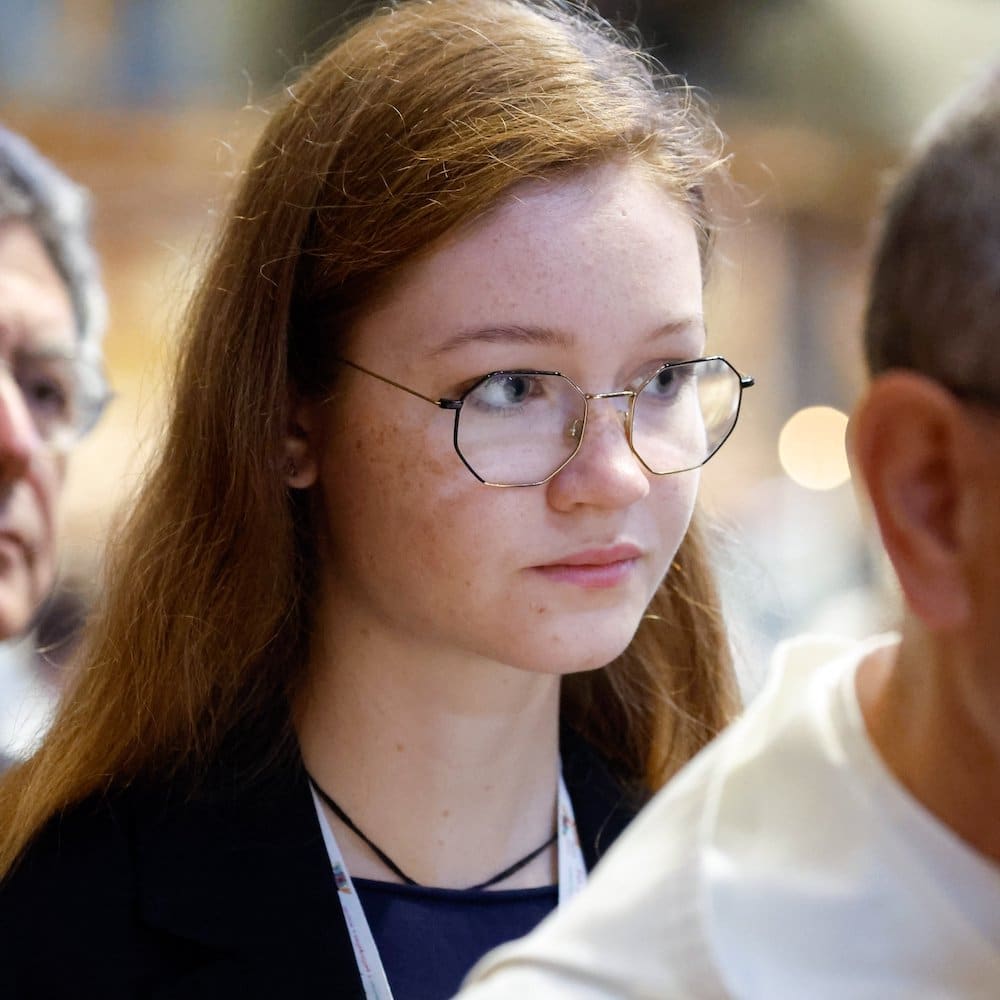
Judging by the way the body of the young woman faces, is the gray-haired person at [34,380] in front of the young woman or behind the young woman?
behind

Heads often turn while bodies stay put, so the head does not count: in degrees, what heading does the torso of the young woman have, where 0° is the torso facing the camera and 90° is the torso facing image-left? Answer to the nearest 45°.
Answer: approximately 315°
